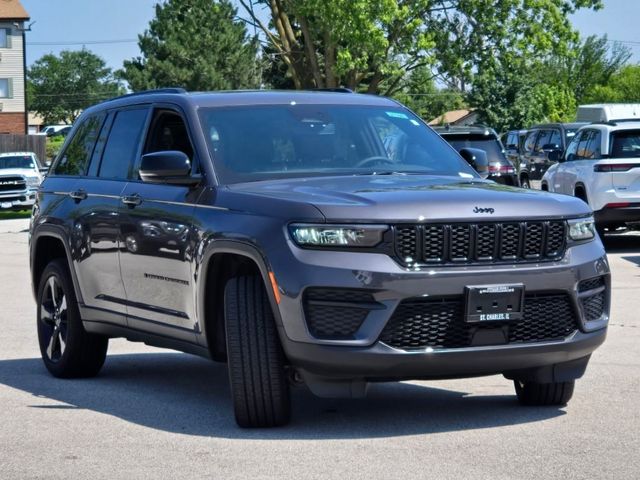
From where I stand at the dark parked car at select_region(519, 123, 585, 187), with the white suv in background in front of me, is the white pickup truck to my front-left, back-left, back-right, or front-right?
back-right

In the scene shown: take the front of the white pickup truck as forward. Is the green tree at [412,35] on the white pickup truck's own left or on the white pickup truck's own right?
on the white pickup truck's own left

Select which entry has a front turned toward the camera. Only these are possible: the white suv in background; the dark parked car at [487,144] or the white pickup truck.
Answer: the white pickup truck

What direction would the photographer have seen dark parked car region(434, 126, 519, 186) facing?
facing away from the viewer and to the left of the viewer

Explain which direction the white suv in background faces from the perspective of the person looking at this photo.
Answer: facing away from the viewer and to the left of the viewer

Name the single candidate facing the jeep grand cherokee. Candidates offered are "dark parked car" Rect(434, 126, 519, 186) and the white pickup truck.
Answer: the white pickup truck

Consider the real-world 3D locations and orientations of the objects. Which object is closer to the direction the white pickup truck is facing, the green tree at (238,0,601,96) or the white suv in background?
the white suv in background

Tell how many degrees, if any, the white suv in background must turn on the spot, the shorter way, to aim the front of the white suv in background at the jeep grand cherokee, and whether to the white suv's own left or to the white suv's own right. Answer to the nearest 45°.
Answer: approximately 135° to the white suv's own left

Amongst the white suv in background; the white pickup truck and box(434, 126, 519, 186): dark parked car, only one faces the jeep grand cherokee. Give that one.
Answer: the white pickup truck

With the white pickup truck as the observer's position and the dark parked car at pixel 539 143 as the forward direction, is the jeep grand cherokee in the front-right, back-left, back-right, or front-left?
front-right

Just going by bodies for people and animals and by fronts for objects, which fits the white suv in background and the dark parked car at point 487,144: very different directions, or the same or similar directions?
same or similar directions

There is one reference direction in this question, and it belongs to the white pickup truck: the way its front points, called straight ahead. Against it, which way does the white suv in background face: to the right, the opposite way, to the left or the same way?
the opposite way

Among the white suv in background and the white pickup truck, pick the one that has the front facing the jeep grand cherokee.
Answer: the white pickup truck

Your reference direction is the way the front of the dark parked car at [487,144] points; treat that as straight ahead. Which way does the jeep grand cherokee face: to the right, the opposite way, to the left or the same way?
the opposite way

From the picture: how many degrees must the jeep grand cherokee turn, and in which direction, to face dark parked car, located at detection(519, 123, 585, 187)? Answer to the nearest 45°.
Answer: approximately 135° to its left

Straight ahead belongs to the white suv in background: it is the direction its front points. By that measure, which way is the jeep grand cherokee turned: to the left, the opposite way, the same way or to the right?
the opposite way

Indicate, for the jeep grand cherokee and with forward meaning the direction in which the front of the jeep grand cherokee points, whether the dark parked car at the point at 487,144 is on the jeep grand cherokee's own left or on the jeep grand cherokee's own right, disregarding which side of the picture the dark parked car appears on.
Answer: on the jeep grand cherokee's own left

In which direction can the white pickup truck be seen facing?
toward the camera

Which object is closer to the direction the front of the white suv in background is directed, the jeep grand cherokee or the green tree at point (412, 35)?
the green tree
